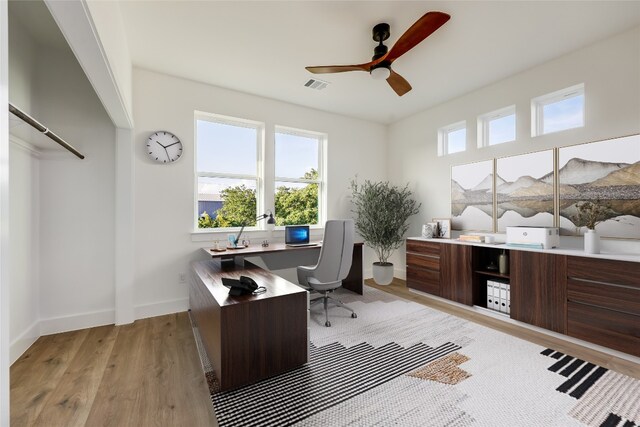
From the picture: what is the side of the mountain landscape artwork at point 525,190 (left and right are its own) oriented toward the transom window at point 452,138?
right

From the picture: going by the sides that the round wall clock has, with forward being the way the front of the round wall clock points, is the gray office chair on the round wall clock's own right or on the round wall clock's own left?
on the round wall clock's own left

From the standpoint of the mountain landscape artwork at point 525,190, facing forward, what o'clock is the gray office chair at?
The gray office chair is roughly at 12 o'clock from the mountain landscape artwork.

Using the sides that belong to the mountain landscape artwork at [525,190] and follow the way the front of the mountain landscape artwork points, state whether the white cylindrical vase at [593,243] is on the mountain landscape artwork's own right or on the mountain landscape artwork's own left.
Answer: on the mountain landscape artwork's own left

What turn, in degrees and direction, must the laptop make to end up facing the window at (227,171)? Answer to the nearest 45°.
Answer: approximately 135° to its right

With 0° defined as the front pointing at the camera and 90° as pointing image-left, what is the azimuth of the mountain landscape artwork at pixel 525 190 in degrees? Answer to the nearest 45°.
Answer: approximately 45°

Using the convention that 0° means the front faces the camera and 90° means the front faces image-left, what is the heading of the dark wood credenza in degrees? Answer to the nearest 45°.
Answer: approximately 45°

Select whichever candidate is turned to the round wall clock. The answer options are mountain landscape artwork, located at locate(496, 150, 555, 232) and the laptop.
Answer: the mountain landscape artwork

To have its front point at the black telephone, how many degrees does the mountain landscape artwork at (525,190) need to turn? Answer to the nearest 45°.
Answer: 0° — it already faces it
